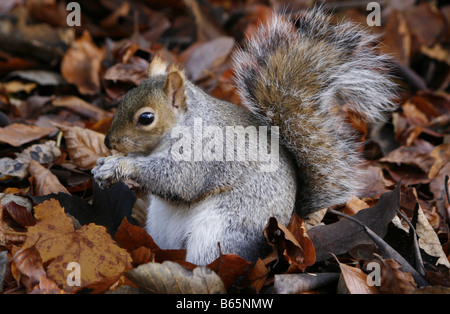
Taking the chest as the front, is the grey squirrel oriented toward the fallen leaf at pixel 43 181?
yes

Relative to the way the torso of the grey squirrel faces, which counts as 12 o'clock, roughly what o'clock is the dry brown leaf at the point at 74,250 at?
The dry brown leaf is roughly at 11 o'clock from the grey squirrel.

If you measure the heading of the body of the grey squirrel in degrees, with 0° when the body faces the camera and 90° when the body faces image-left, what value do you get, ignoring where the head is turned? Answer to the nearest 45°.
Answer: approximately 90°

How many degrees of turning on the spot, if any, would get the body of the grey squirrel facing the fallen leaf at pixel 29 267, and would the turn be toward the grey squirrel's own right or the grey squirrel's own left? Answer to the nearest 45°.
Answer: approximately 45° to the grey squirrel's own left

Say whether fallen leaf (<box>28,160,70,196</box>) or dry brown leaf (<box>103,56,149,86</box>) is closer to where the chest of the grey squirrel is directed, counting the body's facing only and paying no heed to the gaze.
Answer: the fallen leaf
